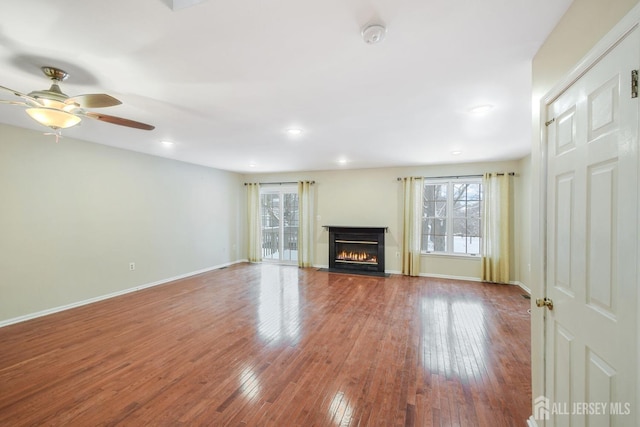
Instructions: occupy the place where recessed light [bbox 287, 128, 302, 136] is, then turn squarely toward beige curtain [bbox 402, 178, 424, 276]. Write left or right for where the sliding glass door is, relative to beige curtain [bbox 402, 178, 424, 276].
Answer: left

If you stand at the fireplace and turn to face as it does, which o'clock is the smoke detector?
The smoke detector is roughly at 12 o'clock from the fireplace.

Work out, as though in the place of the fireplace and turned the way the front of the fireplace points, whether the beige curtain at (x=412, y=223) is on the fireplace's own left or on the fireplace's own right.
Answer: on the fireplace's own left

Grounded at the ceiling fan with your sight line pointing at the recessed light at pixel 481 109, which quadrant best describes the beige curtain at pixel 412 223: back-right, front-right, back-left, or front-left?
front-left

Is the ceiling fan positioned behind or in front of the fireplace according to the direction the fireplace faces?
in front

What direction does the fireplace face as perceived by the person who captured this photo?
facing the viewer

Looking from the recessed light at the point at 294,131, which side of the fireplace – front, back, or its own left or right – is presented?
front

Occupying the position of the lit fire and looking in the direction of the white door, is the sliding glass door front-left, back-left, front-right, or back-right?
back-right

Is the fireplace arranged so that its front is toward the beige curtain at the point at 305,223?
no

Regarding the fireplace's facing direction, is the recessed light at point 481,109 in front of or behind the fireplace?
in front

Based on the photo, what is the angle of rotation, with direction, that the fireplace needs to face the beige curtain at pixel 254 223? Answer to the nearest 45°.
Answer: approximately 90° to its right

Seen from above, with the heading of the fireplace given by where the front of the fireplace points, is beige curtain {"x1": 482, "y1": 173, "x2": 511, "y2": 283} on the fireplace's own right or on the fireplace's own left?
on the fireplace's own left

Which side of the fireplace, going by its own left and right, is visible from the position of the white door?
front

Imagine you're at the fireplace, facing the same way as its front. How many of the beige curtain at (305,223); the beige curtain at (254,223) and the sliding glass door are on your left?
0

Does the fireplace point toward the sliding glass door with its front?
no

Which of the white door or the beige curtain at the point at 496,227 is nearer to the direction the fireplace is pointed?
the white door
